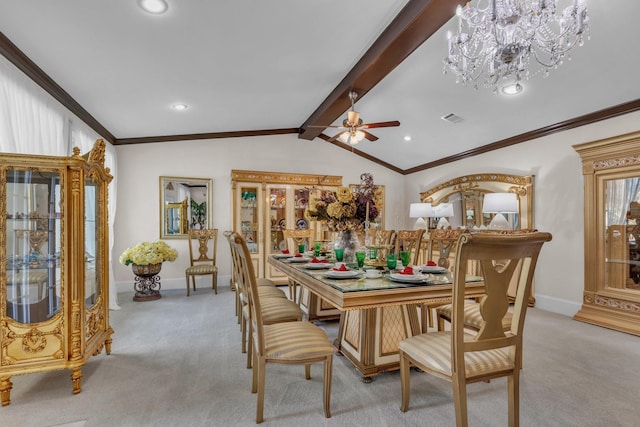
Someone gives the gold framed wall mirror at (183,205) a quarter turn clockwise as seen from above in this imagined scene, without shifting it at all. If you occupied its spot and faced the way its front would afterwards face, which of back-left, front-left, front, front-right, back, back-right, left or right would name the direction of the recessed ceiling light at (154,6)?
left

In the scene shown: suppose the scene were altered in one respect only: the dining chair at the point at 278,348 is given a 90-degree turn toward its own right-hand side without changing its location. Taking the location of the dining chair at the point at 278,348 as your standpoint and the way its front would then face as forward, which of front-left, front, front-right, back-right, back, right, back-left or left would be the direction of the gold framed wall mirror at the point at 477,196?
back-left

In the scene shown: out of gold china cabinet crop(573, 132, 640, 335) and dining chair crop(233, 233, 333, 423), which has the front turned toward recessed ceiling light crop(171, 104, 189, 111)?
the gold china cabinet

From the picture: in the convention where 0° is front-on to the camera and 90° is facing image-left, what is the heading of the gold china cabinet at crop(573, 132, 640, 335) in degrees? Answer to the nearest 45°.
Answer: approximately 45°

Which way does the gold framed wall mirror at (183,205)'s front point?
toward the camera

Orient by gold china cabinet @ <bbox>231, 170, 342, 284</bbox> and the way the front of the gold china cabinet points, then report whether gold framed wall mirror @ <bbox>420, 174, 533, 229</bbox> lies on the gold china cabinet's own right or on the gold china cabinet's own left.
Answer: on the gold china cabinet's own left

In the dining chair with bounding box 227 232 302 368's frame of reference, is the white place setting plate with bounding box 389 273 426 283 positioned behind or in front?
in front

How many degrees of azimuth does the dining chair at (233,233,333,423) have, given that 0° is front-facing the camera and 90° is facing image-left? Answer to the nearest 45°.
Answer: approximately 270°

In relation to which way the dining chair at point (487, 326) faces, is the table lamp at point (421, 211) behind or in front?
in front

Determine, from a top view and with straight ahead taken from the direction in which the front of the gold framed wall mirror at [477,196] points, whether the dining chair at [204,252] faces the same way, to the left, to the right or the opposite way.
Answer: to the left

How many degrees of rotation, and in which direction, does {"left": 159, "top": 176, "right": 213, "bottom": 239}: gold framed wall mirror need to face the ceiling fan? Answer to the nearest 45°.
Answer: approximately 45° to its left

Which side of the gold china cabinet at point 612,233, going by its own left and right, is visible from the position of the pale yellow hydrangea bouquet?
front

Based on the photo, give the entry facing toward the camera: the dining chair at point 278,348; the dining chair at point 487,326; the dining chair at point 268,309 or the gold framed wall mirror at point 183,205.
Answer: the gold framed wall mirror
